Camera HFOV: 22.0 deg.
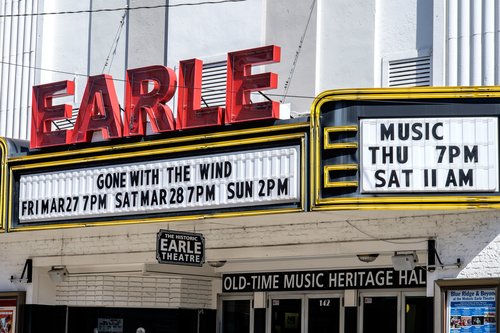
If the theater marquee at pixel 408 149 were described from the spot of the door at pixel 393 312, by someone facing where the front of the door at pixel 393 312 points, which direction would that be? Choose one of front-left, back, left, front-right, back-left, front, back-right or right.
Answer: front

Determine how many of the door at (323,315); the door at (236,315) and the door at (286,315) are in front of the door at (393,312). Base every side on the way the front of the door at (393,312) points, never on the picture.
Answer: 0

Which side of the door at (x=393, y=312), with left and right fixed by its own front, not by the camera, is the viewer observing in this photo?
front

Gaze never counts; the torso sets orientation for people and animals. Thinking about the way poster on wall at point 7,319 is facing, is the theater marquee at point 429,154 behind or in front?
in front

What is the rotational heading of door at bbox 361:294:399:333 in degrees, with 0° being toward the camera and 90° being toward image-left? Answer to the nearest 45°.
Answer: approximately 0°

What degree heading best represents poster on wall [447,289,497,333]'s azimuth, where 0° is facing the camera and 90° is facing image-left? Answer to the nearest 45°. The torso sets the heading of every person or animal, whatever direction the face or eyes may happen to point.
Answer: approximately 0°

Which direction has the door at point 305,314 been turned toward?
toward the camera

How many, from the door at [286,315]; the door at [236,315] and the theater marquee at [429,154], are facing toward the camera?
3

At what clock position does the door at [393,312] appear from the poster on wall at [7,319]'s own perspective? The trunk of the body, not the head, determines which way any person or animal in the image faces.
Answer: The door is roughly at 10 o'clock from the poster on wall.

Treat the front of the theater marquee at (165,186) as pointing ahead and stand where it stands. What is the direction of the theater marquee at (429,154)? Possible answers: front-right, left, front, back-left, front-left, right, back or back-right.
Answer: left

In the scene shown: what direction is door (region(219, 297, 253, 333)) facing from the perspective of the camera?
toward the camera

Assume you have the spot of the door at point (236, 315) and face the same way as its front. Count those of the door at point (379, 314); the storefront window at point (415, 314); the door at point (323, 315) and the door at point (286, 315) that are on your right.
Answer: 0

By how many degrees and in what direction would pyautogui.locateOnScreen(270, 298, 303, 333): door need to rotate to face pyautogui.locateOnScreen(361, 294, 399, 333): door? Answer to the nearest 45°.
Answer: approximately 45° to its left
